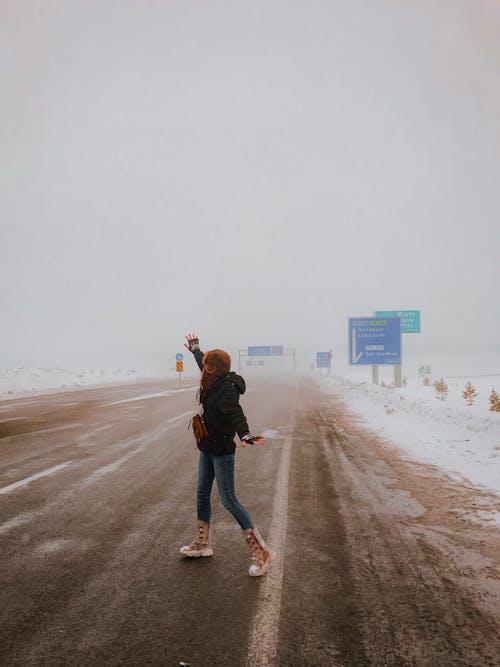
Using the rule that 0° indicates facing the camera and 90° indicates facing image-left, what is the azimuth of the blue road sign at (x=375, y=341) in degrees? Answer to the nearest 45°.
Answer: approximately 0°

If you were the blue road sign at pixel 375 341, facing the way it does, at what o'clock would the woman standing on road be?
The woman standing on road is roughly at 12 o'clock from the blue road sign.

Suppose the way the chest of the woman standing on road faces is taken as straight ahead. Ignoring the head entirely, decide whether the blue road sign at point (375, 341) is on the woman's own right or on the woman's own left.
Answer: on the woman's own right
